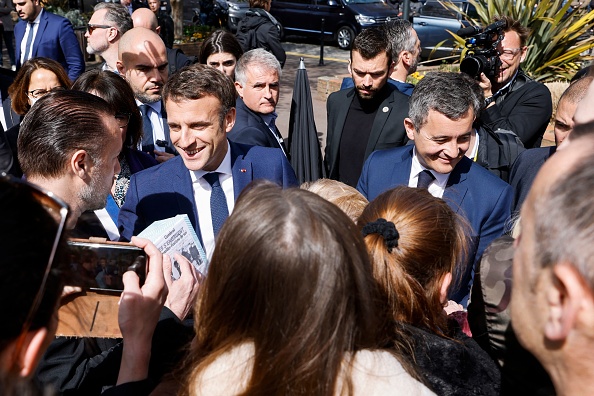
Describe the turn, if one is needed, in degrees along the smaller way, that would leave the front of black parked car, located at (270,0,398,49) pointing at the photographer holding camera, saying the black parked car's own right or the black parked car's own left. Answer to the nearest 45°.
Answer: approximately 45° to the black parked car's own right

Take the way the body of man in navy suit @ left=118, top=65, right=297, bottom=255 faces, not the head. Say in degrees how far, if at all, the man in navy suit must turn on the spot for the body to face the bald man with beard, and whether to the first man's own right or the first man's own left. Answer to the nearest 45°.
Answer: approximately 180°

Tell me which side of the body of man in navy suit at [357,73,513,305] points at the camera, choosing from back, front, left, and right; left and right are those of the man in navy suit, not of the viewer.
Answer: front

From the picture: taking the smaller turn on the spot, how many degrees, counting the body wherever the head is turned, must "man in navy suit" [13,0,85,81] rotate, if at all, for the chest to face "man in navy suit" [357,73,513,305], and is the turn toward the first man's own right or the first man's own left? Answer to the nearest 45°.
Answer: approximately 45° to the first man's own left

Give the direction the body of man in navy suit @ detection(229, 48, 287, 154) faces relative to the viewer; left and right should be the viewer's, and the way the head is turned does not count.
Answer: facing the viewer and to the right of the viewer

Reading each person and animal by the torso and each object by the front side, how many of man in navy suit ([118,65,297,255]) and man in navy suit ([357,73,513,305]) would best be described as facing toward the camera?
2
